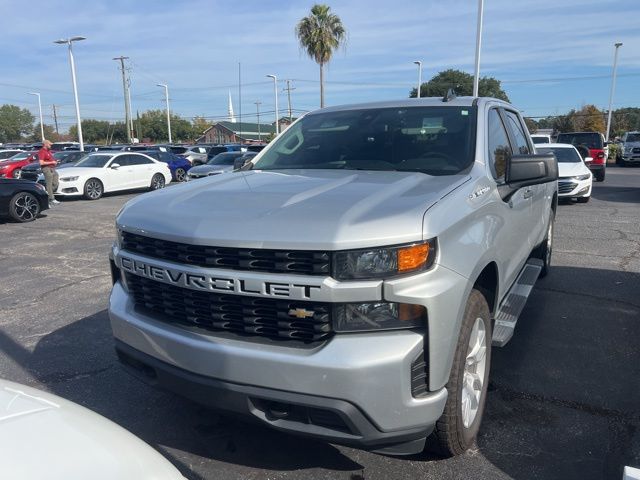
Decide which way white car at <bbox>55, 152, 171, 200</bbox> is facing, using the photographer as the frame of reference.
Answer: facing the viewer and to the left of the viewer

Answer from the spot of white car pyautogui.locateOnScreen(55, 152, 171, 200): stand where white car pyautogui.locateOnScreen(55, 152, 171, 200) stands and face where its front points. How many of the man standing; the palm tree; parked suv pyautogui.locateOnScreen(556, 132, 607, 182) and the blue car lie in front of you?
1

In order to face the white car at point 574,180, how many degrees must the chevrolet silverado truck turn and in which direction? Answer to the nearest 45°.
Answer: approximately 180°

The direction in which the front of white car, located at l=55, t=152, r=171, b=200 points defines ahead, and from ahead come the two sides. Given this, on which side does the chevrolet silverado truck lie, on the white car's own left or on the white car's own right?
on the white car's own left

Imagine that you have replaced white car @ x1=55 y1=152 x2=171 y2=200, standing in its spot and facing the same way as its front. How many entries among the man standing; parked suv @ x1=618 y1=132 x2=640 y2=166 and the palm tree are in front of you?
1

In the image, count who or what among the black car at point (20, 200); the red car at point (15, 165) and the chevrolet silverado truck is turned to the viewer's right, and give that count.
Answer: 1

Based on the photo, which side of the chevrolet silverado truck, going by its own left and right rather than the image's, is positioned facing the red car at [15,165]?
right

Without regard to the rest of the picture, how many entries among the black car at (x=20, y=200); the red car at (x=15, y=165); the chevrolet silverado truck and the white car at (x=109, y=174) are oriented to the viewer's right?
1

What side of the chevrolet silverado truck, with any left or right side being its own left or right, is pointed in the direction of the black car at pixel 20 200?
right
